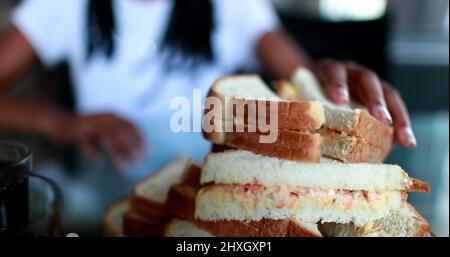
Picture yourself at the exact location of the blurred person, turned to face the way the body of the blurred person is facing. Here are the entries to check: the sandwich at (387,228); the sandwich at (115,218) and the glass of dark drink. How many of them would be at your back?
0

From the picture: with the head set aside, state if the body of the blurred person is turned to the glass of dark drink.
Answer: yes

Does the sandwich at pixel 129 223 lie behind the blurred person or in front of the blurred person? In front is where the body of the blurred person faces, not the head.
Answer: in front

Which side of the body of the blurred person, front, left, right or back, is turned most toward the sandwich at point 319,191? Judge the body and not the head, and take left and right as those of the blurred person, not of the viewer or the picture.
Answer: front

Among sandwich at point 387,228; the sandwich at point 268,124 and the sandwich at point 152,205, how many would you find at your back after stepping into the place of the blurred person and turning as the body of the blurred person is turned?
0

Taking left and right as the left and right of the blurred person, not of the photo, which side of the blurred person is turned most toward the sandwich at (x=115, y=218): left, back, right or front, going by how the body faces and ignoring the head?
front

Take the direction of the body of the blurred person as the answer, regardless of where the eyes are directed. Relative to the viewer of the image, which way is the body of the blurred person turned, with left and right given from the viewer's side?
facing the viewer

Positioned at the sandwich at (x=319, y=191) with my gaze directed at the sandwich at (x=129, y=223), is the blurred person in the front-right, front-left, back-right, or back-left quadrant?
front-right
